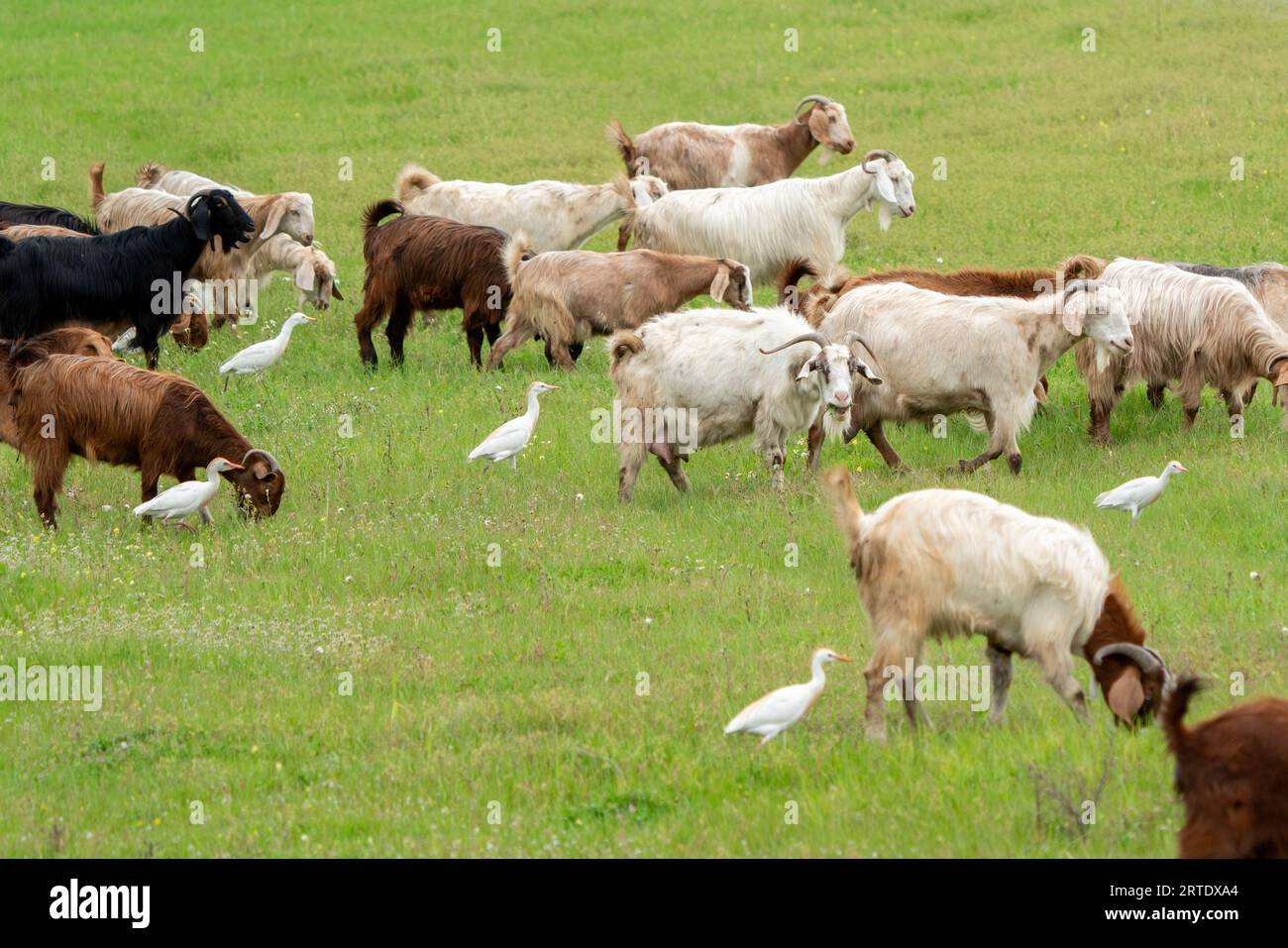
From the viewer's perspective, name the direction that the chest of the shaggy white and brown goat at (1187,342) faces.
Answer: to the viewer's right

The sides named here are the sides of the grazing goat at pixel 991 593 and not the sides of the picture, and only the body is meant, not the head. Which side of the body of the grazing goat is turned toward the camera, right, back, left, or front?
right

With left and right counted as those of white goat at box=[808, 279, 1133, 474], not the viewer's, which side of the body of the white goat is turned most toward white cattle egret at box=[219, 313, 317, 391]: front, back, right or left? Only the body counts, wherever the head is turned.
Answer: back

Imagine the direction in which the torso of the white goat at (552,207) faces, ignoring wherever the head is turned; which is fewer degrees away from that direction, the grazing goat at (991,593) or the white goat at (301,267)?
the grazing goat

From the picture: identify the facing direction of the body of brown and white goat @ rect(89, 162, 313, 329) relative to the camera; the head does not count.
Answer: to the viewer's right

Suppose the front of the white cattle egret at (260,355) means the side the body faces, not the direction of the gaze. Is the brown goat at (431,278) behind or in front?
in front

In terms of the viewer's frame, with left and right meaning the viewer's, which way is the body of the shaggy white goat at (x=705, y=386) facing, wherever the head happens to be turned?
facing to the right of the viewer

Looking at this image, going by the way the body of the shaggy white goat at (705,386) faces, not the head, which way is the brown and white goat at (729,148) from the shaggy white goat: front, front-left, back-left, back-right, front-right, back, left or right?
left

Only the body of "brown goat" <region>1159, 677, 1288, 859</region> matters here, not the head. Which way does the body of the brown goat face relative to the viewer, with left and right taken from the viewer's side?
facing to the right of the viewer

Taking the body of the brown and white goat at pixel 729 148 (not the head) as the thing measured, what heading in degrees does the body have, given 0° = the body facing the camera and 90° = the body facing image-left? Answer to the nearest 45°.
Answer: approximately 270°

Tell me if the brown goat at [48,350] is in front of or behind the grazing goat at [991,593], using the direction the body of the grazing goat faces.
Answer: behind

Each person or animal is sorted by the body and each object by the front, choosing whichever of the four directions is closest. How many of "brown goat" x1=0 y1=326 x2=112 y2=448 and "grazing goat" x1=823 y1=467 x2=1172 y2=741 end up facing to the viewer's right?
2
